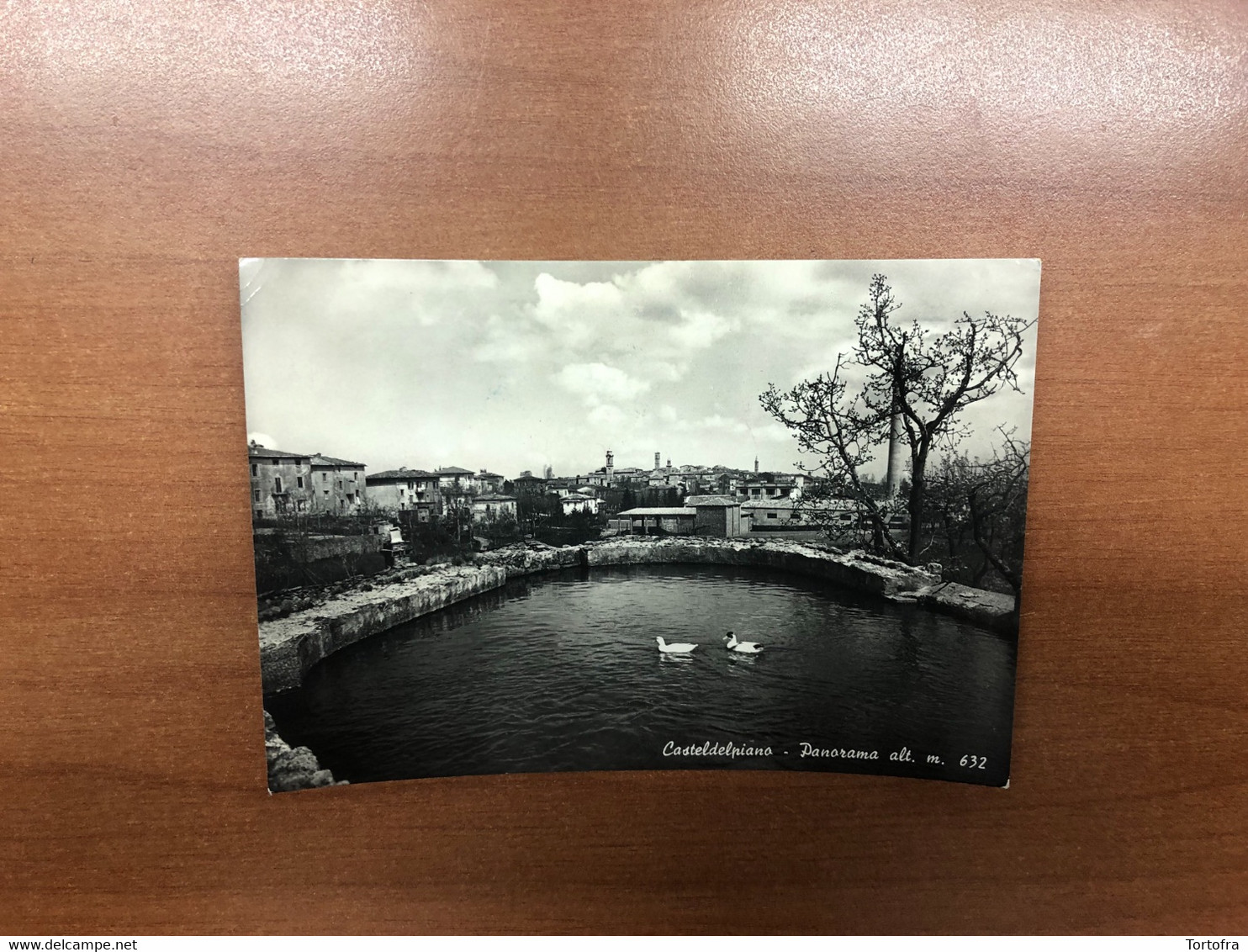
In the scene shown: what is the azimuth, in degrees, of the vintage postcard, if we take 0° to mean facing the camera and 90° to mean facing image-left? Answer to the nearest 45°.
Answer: approximately 0°
